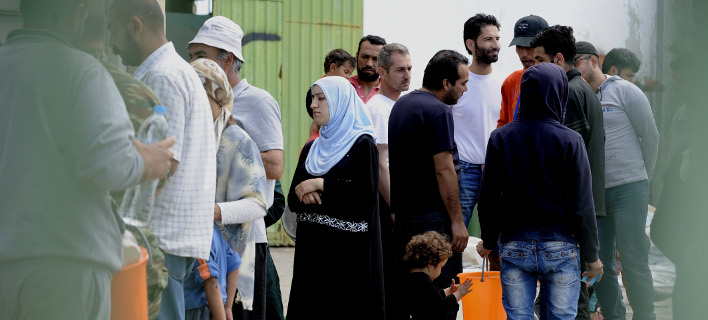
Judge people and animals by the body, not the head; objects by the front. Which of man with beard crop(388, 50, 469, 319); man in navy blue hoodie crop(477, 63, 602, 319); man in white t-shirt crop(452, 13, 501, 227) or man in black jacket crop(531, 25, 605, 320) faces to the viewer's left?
man in black jacket crop(531, 25, 605, 320)

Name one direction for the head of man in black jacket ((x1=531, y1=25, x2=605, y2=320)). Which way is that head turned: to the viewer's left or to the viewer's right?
to the viewer's left

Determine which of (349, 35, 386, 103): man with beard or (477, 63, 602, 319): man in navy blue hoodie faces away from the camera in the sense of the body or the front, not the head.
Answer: the man in navy blue hoodie

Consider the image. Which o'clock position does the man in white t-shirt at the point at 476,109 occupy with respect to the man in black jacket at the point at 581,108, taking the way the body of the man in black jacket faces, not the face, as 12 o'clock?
The man in white t-shirt is roughly at 1 o'clock from the man in black jacket.

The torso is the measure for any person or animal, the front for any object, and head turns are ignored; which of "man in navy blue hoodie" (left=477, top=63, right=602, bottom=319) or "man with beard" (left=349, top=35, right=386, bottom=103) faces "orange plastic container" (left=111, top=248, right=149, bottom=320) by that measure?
the man with beard

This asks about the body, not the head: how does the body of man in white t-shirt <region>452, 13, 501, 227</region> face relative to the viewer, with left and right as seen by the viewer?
facing the viewer and to the right of the viewer

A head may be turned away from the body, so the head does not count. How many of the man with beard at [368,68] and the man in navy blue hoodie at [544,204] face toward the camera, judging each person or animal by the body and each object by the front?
1

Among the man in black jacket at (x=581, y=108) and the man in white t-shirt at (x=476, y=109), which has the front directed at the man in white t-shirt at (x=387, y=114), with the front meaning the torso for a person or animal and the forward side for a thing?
the man in black jacket

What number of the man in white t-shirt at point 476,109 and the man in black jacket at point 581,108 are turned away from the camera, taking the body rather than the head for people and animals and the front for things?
0

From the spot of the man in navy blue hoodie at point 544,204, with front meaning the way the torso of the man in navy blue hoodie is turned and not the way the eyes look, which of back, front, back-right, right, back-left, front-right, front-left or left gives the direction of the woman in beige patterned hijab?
back-left

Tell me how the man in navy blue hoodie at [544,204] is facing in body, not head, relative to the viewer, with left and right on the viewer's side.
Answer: facing away from the viewer

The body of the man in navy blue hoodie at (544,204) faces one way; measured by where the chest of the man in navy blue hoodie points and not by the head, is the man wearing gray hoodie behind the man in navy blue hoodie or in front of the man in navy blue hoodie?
in front

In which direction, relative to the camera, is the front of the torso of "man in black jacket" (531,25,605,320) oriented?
to the viewer's left

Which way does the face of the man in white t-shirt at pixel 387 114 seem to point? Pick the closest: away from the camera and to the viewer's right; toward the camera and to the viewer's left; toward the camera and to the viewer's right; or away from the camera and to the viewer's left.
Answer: toward the camera and to the viewer's right
